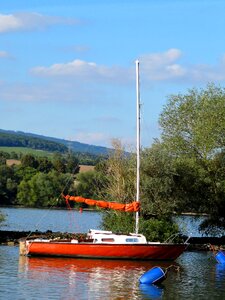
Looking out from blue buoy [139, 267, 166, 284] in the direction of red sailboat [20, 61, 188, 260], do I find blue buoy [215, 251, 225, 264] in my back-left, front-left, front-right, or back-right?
front-right

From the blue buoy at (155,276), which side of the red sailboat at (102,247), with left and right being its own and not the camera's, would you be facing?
right

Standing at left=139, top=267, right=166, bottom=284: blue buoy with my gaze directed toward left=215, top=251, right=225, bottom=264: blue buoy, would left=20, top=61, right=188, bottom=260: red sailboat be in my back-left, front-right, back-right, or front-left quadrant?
front-left

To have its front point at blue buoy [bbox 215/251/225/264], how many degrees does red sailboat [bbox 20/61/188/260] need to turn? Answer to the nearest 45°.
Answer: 0° — it already faces it

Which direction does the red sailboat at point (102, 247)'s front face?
to the viewer's right

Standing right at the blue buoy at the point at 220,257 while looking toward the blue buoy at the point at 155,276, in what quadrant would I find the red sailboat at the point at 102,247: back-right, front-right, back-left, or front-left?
front-right
